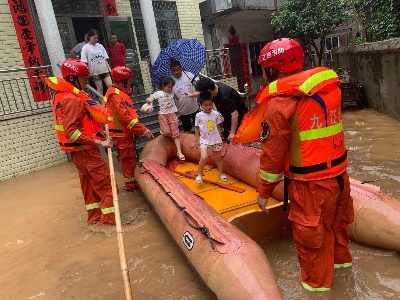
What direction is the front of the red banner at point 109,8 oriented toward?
toward the camera

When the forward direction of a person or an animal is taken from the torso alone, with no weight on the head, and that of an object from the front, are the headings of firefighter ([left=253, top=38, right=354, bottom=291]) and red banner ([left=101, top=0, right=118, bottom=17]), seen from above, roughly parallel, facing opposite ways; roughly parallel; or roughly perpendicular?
roughly parallel, facing opposite ways

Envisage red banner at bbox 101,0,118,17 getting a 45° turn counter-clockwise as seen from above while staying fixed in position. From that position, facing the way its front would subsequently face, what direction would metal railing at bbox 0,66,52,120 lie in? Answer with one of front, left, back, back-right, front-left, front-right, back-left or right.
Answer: right

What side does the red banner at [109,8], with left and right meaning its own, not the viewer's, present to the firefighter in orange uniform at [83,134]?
front

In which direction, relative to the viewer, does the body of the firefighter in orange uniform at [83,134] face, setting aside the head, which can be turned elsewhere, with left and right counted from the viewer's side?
facing to the right of the viewer

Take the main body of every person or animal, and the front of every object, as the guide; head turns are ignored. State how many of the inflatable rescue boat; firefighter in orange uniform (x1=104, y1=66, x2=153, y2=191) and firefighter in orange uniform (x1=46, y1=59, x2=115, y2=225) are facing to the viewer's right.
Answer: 2

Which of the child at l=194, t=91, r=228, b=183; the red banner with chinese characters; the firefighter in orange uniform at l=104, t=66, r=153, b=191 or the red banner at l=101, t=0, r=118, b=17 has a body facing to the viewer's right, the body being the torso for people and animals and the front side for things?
the firefighter in orange uniform

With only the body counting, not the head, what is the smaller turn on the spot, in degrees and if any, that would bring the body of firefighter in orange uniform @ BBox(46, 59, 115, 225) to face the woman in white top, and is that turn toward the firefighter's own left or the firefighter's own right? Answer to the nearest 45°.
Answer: approximately 90° to the firefighter's own left

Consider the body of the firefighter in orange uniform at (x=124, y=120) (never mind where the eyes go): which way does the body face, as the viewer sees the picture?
to the viewer's right

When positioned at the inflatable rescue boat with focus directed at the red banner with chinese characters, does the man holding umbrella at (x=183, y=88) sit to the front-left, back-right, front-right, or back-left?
front-right

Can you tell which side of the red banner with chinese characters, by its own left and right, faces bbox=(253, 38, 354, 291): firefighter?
front

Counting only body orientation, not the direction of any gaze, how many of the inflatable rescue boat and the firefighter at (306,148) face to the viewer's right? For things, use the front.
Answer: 0

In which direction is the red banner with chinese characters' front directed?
toward the camera

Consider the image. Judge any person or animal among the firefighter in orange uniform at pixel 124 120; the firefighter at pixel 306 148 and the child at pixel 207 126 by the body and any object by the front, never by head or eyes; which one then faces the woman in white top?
the firefighter

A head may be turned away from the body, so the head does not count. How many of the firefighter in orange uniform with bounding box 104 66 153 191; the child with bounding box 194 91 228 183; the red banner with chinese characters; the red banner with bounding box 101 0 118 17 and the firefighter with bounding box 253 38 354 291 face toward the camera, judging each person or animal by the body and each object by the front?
3

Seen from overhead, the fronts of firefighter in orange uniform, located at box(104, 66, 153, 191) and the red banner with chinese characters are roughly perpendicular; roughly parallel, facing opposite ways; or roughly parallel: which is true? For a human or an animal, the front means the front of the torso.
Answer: roughly perpendicular

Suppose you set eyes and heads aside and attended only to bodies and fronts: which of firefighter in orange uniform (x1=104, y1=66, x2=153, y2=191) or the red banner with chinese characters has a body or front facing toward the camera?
the red banner with chinese characters

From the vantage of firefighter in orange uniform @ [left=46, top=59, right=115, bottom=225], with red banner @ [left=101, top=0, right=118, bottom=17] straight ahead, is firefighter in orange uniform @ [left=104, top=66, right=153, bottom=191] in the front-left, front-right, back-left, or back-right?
front-right

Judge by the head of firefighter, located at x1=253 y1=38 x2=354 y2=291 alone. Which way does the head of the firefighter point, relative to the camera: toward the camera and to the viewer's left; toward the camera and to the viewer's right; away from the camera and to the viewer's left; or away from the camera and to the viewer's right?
away from the camera and to the viewer's left

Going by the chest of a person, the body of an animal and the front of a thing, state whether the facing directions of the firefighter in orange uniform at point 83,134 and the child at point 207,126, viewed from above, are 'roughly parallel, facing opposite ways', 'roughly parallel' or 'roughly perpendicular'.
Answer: roughly perpendicular
